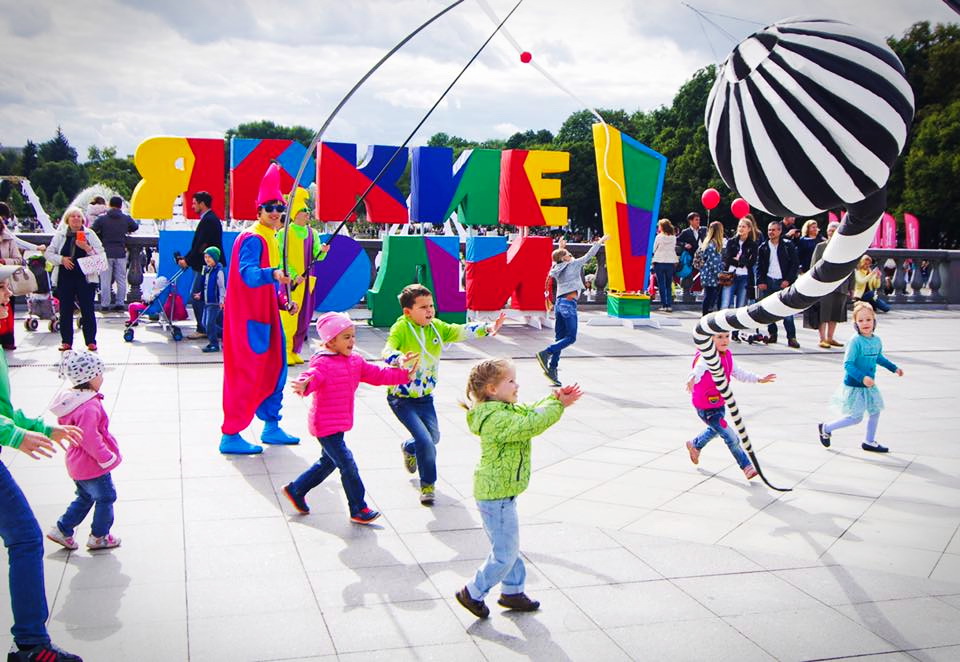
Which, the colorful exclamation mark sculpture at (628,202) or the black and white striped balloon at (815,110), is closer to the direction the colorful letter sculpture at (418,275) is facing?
the black and white striped balloon

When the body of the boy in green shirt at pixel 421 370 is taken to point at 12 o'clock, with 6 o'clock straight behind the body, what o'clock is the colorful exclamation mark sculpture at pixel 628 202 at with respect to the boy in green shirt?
The colorful exclamation mark sculpture is roughly at 8 o'clock from the boy in green shirt.

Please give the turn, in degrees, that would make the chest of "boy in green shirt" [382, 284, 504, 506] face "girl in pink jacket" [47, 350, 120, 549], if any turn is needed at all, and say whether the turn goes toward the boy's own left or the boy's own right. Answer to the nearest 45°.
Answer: approximately 90° to the boy's own right

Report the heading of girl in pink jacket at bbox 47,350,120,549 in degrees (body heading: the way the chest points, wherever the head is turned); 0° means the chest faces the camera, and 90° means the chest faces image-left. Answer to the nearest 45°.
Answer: approximately 270°

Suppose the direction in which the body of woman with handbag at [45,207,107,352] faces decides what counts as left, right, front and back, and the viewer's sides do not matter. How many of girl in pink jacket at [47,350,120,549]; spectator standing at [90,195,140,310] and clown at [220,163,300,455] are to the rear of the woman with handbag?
1

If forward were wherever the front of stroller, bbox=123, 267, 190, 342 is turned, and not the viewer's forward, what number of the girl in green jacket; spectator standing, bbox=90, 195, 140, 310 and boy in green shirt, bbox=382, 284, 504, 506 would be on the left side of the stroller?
2

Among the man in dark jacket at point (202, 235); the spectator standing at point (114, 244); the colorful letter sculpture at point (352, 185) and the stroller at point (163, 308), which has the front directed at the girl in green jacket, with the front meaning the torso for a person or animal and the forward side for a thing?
the colorful letter sculpture

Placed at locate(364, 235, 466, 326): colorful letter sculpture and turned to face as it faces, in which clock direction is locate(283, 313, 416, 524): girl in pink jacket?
The girl in pink jacket is roughly at 12 o'clock from the colorful letter sculpture.

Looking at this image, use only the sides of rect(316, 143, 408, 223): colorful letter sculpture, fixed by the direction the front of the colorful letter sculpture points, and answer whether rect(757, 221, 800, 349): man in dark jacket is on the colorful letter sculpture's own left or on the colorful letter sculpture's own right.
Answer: on the colorful letter sculpture's own left

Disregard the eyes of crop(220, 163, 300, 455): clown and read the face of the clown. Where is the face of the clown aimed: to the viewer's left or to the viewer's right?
to the viewer's right

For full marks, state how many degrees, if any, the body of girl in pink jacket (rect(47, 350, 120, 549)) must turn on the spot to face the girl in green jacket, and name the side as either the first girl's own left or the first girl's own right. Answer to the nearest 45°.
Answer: approximately 45° to the first girl's own right

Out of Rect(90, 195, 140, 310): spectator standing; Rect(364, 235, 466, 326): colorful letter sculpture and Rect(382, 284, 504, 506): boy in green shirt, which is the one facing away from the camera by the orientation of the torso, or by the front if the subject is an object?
the spectator standing
